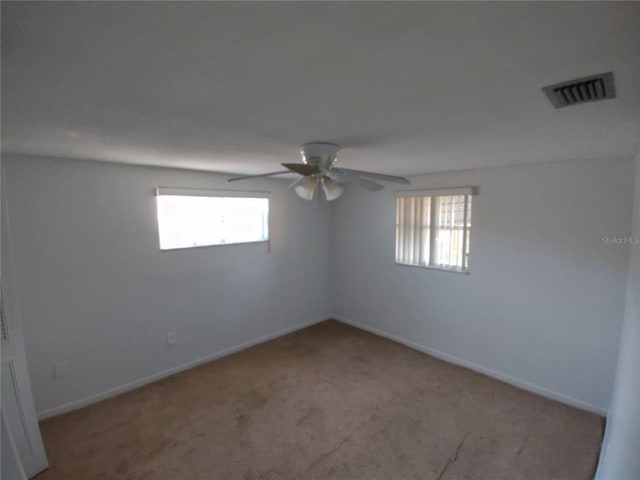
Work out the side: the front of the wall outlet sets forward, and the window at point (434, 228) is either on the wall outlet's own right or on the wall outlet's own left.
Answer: on the wall outlet's own left

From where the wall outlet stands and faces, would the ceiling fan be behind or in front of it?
in front

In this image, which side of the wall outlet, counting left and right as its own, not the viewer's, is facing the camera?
front

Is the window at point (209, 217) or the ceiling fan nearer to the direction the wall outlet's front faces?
the ceiling fan

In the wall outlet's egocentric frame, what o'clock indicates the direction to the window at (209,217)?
The window is roughly at 9 o'clock from the wall outlet.

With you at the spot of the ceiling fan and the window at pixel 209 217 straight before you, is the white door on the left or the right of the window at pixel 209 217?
left

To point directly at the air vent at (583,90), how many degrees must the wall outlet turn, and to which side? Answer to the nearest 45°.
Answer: approximately 45° to its left
